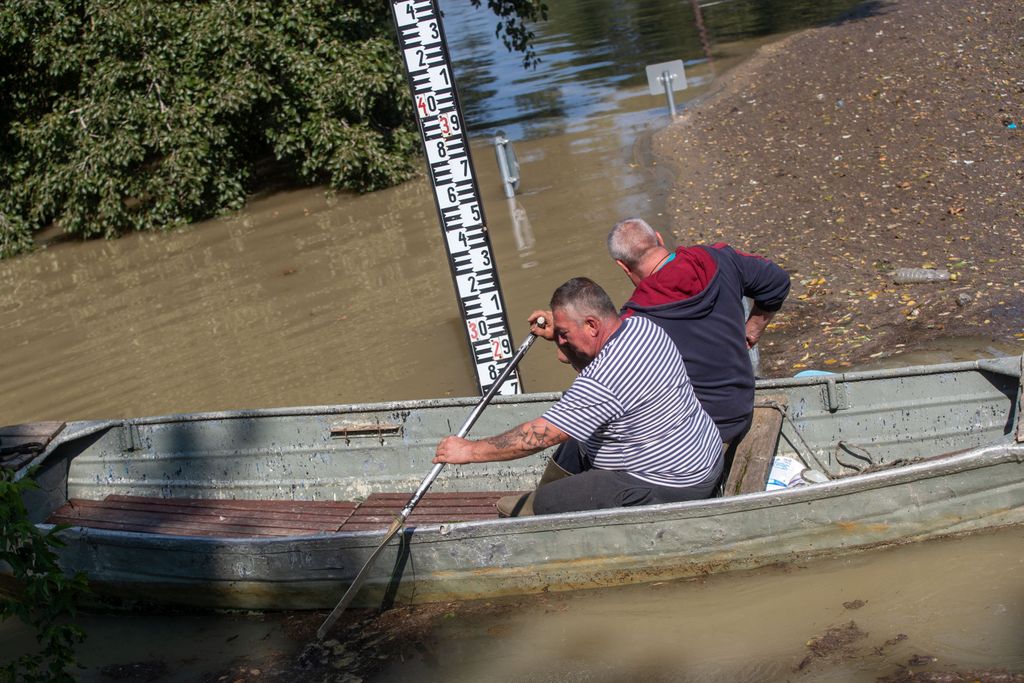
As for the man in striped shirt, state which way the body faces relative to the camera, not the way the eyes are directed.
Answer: to the viewer's left
